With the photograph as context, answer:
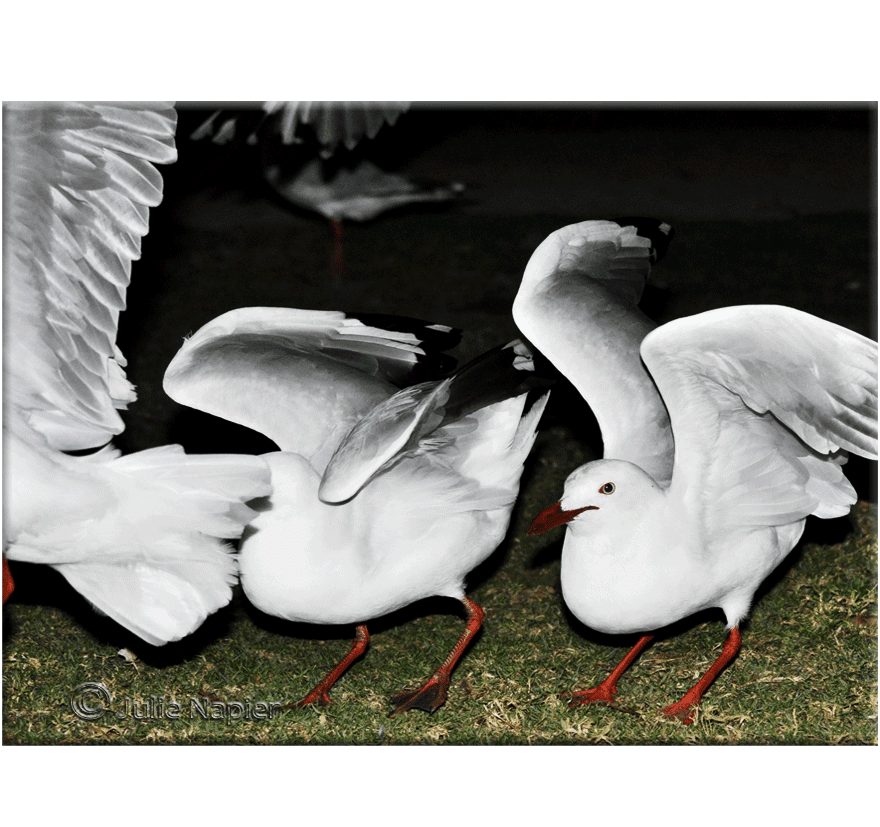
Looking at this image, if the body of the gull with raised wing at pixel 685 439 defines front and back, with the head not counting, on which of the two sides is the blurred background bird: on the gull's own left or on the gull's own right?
on the gull's own right

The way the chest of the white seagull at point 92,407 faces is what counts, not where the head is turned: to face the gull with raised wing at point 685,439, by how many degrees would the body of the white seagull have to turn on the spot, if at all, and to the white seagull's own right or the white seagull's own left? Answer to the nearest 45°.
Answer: approximately 180°

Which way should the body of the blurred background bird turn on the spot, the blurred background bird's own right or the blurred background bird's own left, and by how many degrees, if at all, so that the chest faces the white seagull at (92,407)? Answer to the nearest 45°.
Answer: approximately 90° to the blurred background bird's own left

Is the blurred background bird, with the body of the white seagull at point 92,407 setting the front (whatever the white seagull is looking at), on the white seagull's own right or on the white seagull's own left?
on the white seagull's own right

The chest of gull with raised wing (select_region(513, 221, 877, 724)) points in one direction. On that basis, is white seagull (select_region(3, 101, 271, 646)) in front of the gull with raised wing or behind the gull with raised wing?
in front

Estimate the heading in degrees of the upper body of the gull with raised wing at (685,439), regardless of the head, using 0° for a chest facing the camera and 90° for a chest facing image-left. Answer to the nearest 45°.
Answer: approximately 45°

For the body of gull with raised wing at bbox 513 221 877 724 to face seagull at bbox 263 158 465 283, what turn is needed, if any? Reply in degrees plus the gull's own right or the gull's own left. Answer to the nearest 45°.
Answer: approximately 90° to the gull's own right

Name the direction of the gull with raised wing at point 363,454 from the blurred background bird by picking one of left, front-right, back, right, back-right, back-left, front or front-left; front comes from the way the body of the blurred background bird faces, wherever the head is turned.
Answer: left

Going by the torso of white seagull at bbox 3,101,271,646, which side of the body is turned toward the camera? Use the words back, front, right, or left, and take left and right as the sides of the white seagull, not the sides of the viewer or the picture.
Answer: left

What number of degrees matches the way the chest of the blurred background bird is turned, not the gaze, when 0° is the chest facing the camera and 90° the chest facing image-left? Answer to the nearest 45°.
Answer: approximately 90°

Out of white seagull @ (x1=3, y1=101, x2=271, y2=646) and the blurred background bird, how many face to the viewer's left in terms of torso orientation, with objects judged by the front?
2
